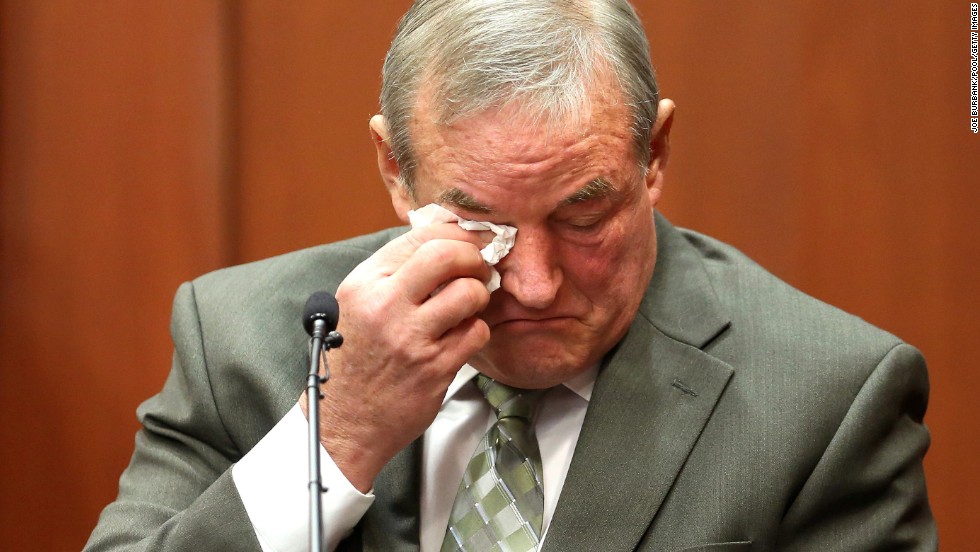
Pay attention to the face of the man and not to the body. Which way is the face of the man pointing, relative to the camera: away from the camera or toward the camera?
toward the camera

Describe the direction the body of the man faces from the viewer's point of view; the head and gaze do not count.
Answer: toward the camera

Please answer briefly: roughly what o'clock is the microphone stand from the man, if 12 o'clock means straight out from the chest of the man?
The microphone stand is roughly at 1 o'clock from the man.
